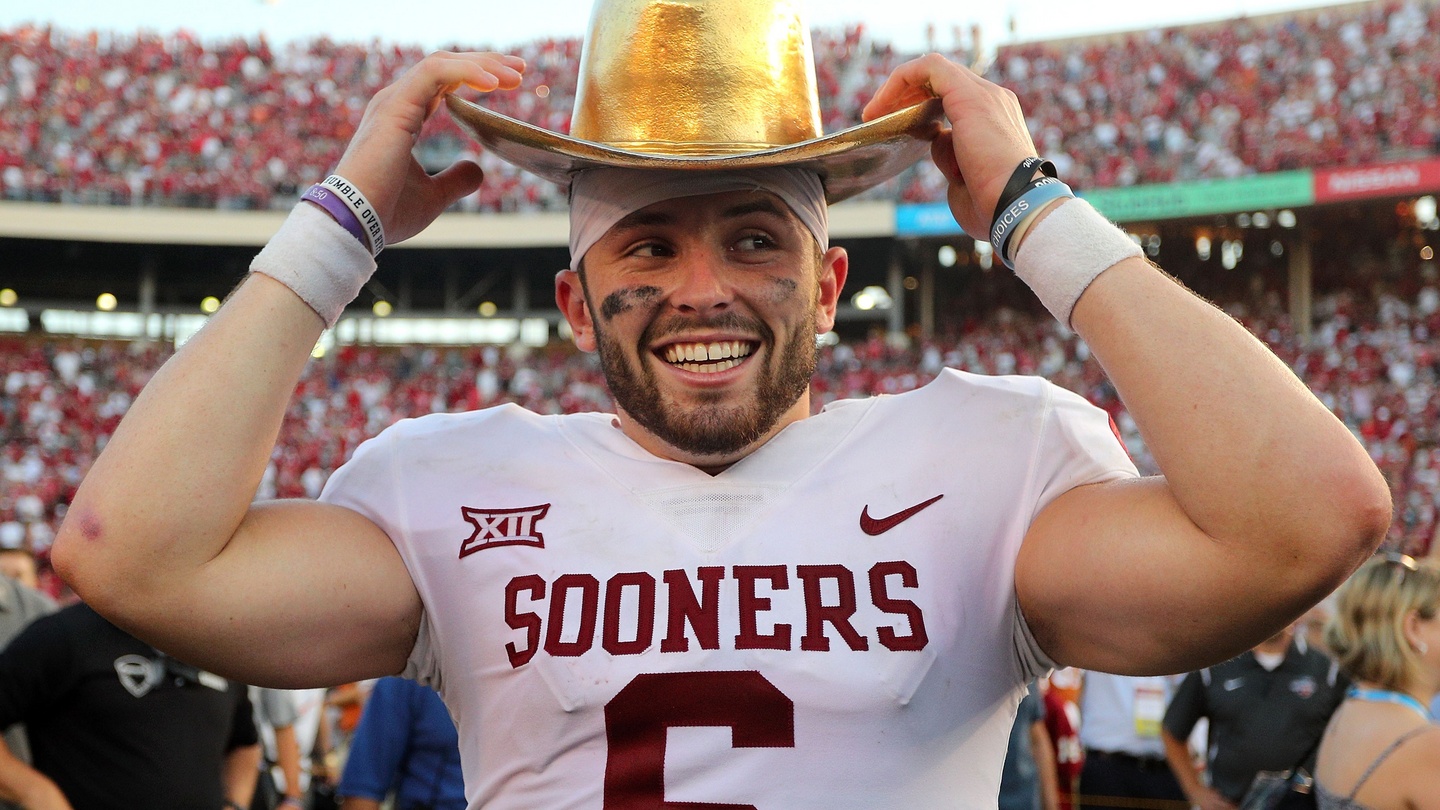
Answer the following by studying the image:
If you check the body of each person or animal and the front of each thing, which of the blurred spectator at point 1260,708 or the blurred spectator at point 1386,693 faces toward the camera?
the blurred spectator at point 1260,708

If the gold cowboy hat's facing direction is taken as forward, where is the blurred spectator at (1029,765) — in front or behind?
behind

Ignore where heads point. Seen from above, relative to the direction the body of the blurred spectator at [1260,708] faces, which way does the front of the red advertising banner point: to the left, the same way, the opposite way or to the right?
the same way

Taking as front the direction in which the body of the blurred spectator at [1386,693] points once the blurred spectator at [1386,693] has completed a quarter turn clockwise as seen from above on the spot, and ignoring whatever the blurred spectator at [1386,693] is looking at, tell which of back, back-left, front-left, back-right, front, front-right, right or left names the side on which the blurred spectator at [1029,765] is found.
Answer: back

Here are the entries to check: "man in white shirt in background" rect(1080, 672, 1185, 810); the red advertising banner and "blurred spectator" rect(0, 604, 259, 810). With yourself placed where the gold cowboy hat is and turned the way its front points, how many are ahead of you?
0

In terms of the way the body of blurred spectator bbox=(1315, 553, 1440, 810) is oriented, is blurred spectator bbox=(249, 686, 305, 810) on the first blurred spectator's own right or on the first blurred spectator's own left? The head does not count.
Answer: on the first blurred spectator's own left

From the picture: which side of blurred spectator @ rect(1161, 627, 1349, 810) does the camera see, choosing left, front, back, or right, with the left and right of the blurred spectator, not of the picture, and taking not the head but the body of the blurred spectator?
front

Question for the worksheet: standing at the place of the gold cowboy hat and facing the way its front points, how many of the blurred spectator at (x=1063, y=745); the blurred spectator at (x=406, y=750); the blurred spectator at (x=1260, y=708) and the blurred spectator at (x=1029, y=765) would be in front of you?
0

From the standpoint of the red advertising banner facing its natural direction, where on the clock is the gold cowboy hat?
The gold cowboy hat is roughly at 12 o'clock from the red advertising banner.

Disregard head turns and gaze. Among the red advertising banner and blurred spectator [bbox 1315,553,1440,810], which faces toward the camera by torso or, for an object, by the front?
the red advertising banner

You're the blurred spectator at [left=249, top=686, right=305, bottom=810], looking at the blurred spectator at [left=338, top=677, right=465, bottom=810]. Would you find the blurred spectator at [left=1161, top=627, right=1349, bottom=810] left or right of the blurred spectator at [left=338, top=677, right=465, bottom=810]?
left

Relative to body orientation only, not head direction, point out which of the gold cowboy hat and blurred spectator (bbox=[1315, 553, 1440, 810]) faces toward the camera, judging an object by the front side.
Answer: the gold cowboy hat

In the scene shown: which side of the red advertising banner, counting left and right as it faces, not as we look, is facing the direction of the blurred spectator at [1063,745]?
front

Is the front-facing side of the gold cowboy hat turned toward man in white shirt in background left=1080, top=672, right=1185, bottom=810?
no

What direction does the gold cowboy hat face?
toward the camera

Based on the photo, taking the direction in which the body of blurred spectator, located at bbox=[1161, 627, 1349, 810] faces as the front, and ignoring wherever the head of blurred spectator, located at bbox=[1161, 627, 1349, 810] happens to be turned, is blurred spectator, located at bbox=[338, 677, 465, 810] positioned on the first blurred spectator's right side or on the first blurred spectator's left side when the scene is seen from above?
on the first blurred spectator's right side

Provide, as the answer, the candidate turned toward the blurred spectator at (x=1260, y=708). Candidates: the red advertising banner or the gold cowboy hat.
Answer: the red advertising banner
